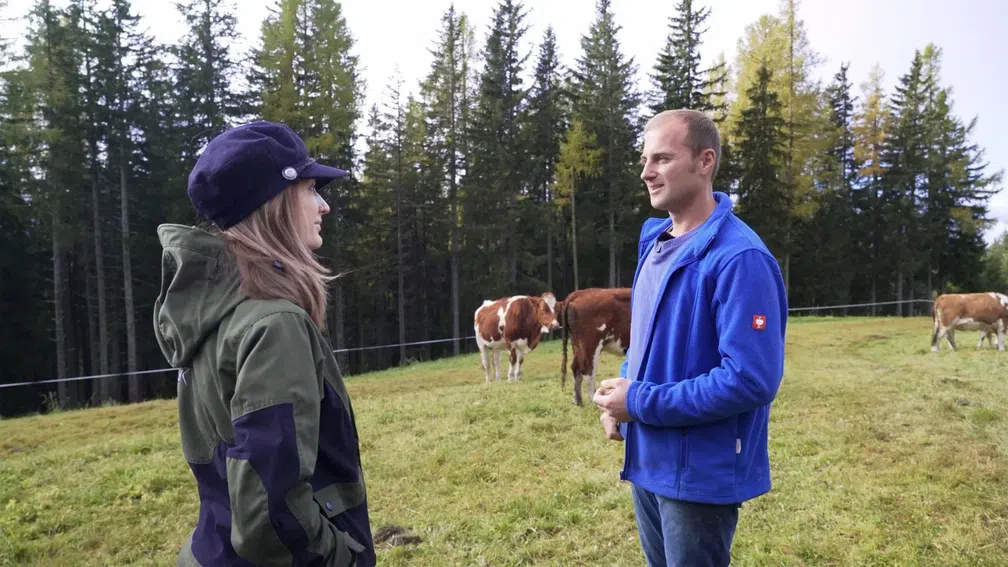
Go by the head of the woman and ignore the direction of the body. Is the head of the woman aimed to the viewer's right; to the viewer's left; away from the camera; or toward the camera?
to the viewer's right

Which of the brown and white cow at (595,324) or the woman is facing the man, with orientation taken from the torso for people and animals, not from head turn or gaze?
the woman

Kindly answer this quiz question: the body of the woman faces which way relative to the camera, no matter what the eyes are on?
to the viewer's right

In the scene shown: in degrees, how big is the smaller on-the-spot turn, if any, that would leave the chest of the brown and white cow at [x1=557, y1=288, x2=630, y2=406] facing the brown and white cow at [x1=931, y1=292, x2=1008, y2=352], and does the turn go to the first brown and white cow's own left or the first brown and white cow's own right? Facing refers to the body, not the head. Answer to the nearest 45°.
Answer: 0° — it already faces it

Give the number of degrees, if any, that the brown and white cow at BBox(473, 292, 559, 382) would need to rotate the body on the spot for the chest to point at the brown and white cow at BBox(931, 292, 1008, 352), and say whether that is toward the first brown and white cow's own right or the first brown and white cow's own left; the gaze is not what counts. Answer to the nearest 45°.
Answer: approximately 45° to the first brown and white cow's own left

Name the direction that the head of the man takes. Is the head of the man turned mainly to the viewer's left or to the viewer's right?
to the viewer's left

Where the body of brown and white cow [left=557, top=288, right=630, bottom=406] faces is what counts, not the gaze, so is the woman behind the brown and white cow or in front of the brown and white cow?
behind

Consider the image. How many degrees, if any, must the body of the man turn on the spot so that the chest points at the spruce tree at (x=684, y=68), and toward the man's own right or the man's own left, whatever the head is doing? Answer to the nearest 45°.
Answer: approximately 135° to the man's own right
